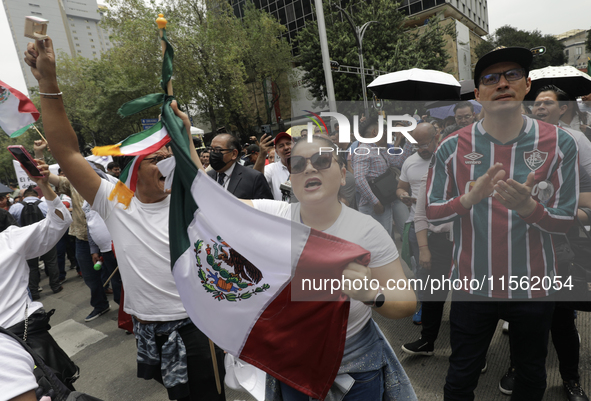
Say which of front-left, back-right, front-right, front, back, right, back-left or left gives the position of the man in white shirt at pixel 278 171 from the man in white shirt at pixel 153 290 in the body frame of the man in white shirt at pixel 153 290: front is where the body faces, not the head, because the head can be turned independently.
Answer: left

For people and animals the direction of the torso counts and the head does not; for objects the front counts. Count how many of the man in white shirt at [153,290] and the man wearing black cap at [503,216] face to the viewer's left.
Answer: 0

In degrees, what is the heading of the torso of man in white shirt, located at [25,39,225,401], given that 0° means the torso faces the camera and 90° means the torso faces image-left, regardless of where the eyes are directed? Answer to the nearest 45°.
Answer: approximately 315°

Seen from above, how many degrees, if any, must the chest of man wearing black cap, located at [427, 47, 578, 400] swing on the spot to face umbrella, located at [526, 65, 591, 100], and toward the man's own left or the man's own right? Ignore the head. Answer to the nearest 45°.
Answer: approximately 180°

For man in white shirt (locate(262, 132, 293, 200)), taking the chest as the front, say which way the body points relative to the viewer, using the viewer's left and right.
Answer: facing the viewer and to the right of the viewer

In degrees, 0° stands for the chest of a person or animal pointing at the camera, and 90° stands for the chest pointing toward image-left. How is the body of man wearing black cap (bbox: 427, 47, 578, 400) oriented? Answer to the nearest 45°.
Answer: approximately 0°

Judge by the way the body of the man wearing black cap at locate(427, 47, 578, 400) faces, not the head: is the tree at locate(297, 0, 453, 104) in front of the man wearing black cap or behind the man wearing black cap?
behind

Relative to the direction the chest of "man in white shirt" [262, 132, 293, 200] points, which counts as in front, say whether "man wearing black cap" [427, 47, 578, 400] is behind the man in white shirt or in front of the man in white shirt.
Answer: in front

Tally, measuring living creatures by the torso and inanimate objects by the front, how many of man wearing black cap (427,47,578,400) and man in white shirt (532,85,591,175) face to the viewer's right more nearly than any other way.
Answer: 0

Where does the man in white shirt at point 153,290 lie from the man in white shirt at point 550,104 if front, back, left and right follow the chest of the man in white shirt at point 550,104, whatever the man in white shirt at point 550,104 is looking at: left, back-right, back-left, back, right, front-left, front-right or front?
front
